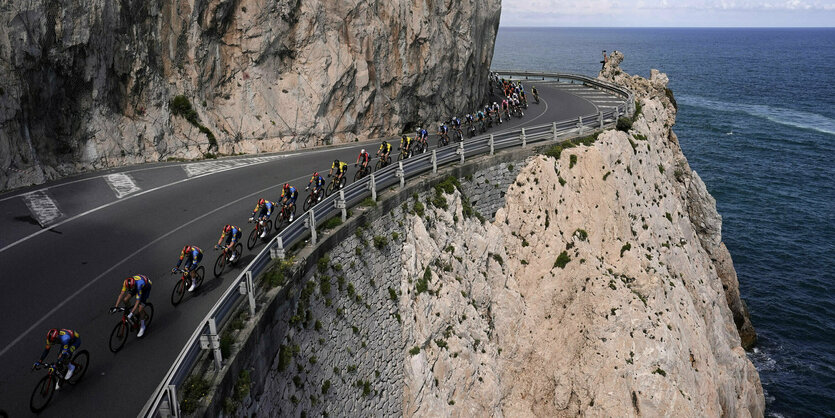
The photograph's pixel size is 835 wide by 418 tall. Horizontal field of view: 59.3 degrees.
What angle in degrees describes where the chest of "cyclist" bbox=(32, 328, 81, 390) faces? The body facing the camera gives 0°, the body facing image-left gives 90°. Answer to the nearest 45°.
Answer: approximately 45°

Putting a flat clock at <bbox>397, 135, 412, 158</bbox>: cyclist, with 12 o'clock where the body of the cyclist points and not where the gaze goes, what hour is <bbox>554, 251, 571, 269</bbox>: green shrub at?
The green shrub is roughly at 8 o'clock from the cyclist.

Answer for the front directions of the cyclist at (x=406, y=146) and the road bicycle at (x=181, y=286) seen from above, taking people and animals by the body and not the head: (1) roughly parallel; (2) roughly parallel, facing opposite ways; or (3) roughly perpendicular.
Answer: roughly parallel

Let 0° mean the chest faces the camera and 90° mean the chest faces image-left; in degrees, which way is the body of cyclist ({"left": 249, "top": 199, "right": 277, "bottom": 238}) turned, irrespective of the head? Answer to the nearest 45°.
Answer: approximately 45°

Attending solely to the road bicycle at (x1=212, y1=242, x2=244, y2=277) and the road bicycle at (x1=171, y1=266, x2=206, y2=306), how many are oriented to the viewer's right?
0

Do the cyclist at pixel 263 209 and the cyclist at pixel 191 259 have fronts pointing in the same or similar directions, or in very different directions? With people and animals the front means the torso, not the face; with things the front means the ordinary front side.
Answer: same or similar directions

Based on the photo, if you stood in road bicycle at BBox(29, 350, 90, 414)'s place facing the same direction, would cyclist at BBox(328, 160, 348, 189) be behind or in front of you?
behind

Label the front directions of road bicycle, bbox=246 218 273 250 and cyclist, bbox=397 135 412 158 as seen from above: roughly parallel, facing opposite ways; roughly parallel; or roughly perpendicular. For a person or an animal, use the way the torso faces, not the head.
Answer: roughly parallel

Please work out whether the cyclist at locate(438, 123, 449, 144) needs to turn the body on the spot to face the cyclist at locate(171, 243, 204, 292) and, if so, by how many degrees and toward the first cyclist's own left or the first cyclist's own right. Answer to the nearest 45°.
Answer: approximately 45° to the first cyclist's own left

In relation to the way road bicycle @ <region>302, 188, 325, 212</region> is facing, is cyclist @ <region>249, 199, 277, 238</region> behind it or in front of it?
in front

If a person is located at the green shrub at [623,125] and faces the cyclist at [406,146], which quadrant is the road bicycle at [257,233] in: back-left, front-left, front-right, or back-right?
front-left

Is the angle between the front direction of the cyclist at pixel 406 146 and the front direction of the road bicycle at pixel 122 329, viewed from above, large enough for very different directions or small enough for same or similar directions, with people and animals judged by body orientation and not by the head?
same or similar directions

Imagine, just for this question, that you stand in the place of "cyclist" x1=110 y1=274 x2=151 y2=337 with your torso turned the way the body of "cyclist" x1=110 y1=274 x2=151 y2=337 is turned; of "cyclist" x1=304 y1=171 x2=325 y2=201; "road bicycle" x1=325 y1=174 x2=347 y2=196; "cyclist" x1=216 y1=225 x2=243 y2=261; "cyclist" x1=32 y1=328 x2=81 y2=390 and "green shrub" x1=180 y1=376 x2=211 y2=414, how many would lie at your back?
3

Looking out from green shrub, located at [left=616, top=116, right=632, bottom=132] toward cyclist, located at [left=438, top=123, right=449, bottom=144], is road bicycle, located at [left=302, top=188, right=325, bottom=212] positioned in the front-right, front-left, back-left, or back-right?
front-left

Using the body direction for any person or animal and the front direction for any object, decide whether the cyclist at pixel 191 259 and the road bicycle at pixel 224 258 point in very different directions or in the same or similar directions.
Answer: same or similar directions

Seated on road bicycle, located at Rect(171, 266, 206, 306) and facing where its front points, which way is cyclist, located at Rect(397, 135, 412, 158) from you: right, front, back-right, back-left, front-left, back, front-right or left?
back

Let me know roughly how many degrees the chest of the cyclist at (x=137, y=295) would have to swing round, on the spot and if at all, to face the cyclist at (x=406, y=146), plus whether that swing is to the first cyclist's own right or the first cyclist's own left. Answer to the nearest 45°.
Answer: approximately 180°

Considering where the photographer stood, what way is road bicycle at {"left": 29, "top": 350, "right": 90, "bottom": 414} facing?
facing the viewer and to the left of the viewer

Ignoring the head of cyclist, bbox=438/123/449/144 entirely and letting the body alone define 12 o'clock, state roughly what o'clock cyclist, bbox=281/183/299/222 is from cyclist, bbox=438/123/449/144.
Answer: cyclist, bbox=281/183/299/222 is roughly at 11 o'clock from cyclist, bbox=438/123/449/144.
